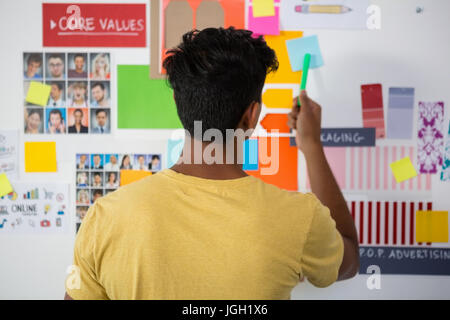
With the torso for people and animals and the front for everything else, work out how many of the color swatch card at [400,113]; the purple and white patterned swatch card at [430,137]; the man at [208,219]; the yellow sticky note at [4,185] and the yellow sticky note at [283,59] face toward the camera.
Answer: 4

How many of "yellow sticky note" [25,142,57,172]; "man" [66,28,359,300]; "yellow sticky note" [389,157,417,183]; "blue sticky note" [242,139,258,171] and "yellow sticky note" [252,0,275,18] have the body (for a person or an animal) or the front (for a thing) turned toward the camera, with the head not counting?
4
